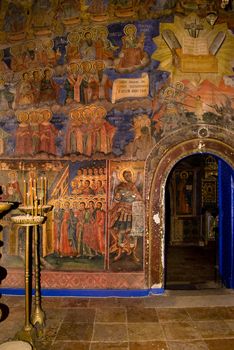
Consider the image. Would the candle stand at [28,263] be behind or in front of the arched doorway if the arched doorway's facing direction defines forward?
in front

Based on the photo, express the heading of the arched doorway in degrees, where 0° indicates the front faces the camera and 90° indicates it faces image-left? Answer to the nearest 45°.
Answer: approximately 0°

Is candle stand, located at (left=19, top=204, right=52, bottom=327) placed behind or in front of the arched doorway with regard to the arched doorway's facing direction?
in front

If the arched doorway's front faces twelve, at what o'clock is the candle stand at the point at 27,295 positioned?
The candle stand is roughly at 1 o'clock from the arched doorway.
